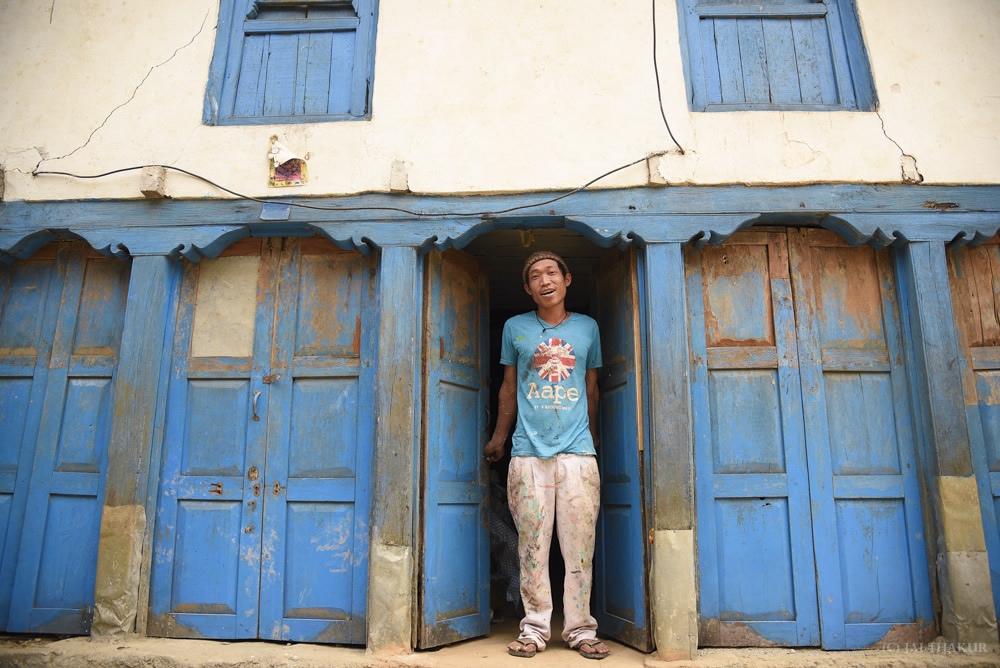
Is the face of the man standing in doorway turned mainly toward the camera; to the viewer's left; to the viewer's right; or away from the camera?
toward the camera

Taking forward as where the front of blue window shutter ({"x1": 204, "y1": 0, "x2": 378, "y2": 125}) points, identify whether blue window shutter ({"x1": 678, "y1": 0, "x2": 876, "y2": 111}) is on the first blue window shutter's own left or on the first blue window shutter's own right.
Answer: on the first blue window shutter's own left

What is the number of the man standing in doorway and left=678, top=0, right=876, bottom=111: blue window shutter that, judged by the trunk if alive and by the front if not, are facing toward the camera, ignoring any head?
2

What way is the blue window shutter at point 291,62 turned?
toward the camera

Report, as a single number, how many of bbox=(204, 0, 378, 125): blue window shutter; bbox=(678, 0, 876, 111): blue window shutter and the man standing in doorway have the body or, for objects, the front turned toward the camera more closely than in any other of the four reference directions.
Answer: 3

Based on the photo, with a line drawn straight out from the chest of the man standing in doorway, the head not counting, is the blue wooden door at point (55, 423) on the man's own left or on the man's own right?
on the man's own right

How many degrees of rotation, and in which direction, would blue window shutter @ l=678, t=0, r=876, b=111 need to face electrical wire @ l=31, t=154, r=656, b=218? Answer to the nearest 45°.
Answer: approximately 45° to its right

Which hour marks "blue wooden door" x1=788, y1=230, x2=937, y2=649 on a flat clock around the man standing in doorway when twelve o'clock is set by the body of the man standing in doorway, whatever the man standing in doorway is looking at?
The blue wooden door is roughly at 9 o'clock from the man standing in doorway.

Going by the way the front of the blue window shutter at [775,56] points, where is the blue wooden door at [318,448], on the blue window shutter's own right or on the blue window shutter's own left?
on the blue window shutter's own right

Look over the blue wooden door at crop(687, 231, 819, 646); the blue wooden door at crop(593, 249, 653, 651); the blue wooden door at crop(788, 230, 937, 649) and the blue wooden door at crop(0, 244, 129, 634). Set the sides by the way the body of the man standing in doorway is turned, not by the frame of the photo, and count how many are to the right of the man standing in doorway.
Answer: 1

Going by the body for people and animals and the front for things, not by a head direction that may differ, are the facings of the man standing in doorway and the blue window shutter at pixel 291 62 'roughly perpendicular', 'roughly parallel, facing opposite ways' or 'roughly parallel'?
roughly parallel

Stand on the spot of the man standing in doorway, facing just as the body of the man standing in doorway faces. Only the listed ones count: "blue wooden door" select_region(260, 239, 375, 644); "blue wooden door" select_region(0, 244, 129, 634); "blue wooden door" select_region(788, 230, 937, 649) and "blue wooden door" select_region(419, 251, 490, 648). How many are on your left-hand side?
1
